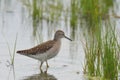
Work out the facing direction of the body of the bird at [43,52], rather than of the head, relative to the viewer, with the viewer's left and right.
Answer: facing to the right of the viewer
